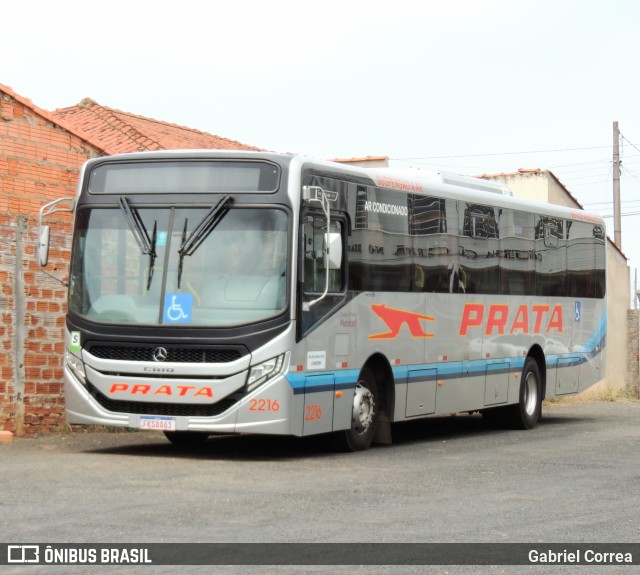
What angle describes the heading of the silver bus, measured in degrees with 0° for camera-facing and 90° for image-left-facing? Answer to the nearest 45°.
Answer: approximately 45°

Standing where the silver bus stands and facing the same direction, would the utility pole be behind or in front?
behind
